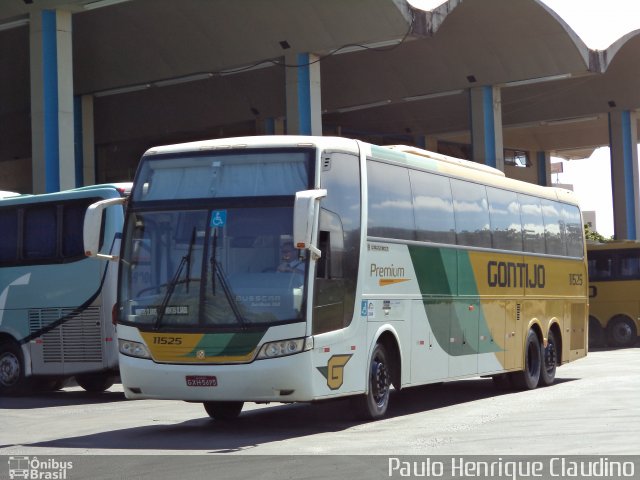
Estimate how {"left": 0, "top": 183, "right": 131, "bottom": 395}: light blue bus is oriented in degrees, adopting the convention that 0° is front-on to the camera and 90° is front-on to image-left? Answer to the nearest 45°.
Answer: approximately 135°

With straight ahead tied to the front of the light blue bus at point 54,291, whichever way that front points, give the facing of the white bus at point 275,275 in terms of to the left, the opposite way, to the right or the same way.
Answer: to the left

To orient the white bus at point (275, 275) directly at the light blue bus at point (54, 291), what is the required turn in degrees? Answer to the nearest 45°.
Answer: approximately 90° to its right

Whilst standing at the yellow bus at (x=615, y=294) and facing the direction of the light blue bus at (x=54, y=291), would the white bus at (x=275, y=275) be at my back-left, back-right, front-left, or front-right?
front-left

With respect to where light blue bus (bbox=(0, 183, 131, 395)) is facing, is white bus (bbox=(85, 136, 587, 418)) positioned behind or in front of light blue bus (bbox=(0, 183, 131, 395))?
behind

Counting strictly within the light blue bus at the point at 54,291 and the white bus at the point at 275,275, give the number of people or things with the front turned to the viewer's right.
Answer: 0

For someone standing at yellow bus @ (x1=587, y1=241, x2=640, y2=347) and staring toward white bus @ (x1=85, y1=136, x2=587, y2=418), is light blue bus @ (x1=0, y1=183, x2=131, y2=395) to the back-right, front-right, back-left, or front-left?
front-right

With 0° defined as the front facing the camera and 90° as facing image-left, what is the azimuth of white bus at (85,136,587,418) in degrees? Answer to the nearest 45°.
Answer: approximately 45°
